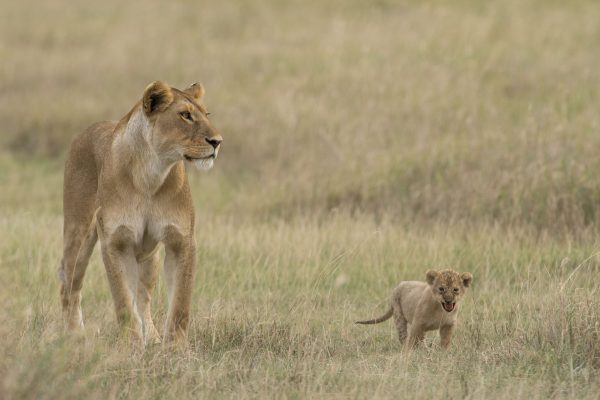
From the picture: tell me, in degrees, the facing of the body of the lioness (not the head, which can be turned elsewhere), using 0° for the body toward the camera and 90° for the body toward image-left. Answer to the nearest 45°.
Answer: approximately 315°

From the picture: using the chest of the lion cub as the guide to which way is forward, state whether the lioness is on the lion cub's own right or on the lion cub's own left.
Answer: on the lion cub's own right

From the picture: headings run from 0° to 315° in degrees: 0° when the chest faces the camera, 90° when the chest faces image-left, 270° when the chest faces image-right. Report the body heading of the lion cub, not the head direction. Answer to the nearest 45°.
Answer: approximately 315°

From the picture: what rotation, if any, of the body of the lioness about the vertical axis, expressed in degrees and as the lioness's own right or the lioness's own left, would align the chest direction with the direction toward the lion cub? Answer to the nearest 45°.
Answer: approximately 45° to the lioness's own left
